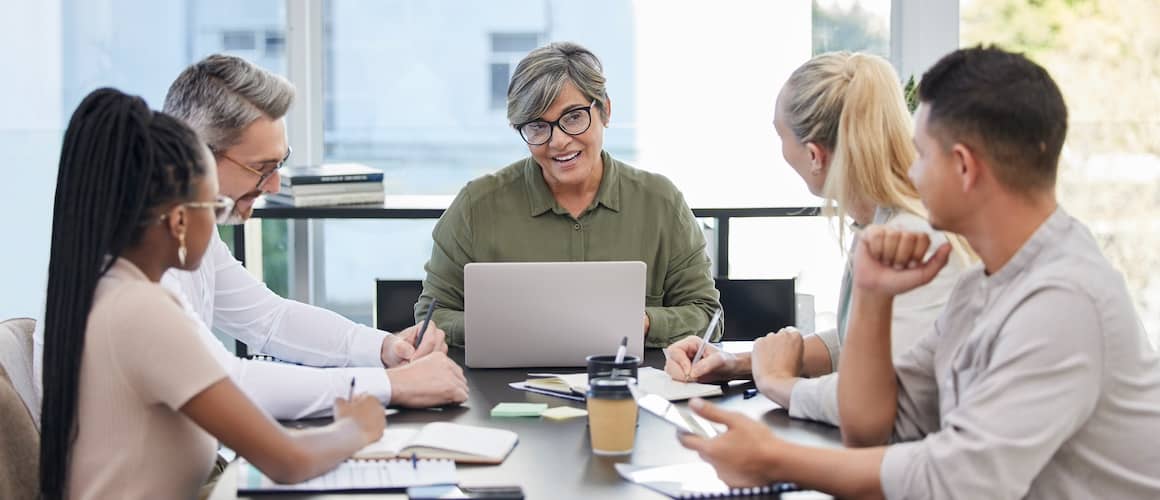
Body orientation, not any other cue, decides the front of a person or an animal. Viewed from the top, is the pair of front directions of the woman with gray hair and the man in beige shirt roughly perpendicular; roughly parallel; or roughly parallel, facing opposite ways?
roughly perpendicular

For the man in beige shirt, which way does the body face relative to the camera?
to the viewer's left

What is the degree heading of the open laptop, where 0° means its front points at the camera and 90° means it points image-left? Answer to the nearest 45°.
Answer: approximately 180°

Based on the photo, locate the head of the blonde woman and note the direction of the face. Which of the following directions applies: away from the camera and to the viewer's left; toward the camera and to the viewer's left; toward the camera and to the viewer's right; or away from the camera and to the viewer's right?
away from the camera and to the viewer's left

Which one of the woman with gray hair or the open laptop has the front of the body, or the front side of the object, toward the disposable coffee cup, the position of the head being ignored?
the woman with gray hair

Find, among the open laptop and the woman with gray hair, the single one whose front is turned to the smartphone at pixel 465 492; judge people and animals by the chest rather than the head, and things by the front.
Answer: the woman with gray hair

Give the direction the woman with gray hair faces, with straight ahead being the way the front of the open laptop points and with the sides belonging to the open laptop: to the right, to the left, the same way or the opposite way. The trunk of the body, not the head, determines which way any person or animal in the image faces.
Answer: the opposite way

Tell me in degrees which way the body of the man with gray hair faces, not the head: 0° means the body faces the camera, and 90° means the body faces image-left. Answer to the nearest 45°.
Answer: approximately 270°

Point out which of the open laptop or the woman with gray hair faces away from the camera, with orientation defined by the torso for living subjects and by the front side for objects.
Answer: the open laptop

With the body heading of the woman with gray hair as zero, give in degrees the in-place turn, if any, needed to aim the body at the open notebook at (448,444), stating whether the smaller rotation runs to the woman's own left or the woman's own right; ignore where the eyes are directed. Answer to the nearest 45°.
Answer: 0° — they already face it

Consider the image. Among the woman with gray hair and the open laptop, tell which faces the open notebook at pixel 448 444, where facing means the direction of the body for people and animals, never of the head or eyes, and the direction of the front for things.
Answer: the woman with gray hair

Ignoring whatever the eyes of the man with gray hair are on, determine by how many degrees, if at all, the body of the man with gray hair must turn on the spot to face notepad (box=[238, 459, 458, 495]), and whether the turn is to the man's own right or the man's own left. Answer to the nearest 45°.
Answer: approximately 90° to the man's own right
